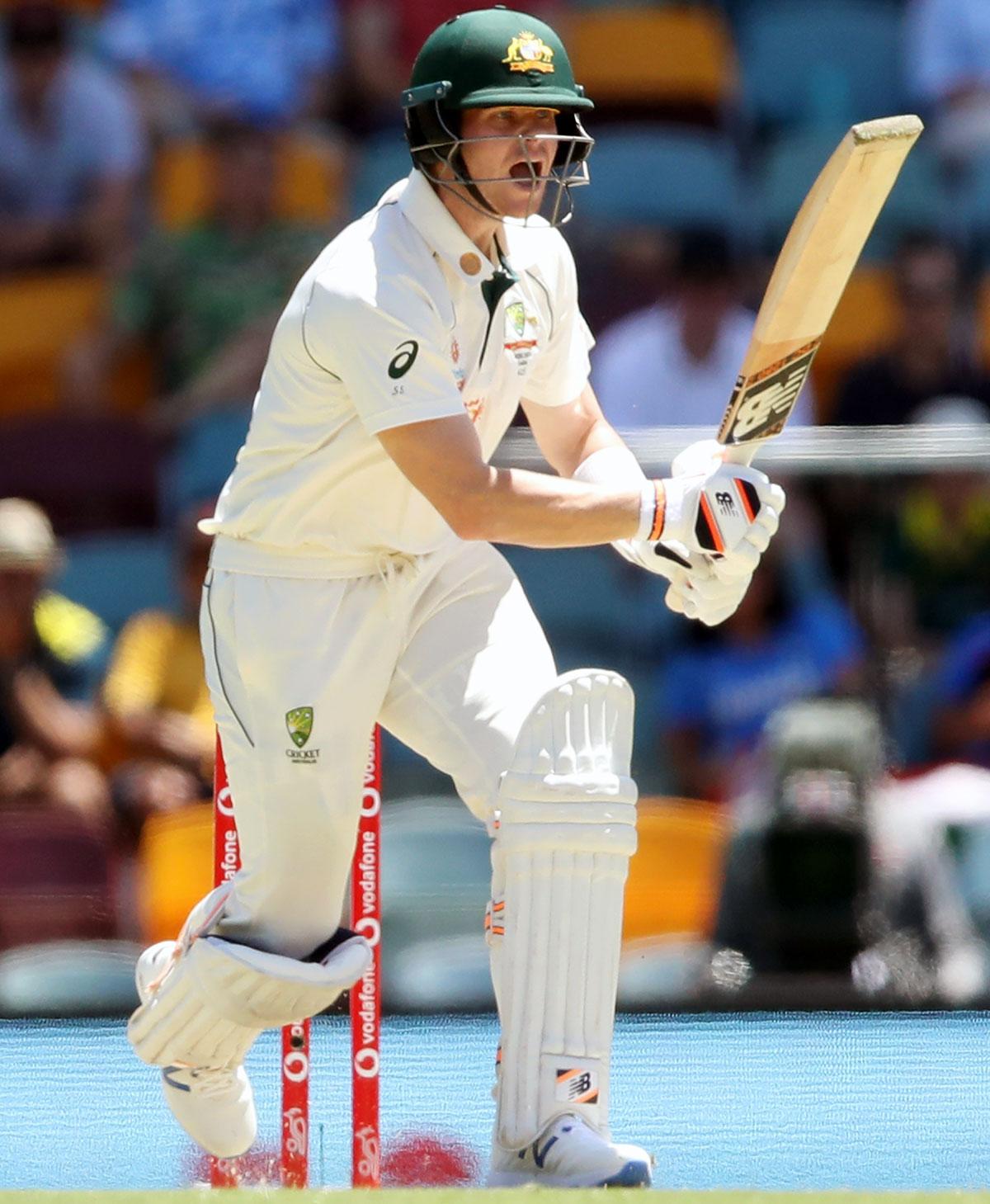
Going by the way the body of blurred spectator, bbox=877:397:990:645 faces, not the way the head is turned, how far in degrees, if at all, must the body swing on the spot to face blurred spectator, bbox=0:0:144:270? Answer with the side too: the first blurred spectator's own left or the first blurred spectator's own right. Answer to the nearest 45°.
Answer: approximately 135° to the first blurred spectator's own right

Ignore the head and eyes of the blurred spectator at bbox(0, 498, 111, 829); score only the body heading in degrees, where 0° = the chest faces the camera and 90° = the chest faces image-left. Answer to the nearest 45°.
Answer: approximately 0°

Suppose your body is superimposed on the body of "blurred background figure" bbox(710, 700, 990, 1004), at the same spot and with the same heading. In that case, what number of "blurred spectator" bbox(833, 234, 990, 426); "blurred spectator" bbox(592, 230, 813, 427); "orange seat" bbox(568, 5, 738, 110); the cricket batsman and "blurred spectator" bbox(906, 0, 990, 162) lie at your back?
4

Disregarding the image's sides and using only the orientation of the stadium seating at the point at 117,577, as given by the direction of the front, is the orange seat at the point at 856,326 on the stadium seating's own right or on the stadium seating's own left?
on the stadium seating's own left

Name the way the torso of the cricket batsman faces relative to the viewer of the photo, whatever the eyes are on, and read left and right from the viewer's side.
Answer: facing the viewer and to the right of the viewer

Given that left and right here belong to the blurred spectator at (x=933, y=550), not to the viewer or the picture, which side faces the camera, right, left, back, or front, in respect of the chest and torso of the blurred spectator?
front

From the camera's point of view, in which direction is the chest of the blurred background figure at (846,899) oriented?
toward the camera

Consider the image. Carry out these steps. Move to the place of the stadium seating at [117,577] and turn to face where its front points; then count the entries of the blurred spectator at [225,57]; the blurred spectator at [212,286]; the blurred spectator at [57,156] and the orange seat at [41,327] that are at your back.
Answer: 4

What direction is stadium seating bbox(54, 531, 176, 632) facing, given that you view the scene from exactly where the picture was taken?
facing the viewer

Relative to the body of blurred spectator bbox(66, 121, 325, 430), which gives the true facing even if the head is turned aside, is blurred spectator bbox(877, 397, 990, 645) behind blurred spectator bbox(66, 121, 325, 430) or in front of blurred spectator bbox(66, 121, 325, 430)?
in front

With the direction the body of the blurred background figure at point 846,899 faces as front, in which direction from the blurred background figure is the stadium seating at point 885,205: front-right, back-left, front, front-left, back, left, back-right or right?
back

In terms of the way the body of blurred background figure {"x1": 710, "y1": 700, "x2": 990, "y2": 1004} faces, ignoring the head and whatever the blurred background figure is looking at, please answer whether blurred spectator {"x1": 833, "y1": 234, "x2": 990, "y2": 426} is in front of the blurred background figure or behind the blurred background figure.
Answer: behind

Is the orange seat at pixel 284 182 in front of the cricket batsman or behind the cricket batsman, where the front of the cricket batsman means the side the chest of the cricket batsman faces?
behind

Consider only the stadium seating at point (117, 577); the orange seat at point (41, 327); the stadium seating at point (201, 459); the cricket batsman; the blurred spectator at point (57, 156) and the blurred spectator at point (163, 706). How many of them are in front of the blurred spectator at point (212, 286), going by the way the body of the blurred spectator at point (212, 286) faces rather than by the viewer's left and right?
4

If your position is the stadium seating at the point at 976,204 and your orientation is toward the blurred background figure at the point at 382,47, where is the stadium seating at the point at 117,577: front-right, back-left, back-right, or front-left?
front-left

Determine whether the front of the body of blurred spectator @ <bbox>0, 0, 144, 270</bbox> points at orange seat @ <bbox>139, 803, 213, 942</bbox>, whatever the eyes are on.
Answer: yes
